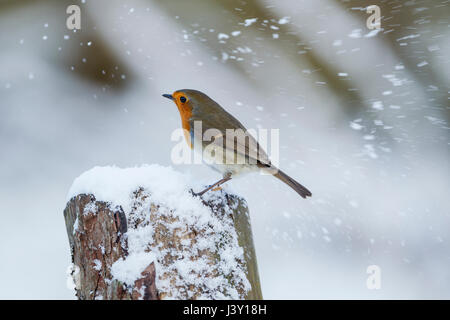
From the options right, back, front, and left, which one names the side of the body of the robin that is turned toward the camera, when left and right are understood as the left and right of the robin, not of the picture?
left
